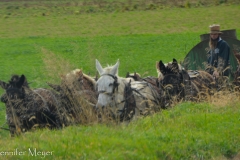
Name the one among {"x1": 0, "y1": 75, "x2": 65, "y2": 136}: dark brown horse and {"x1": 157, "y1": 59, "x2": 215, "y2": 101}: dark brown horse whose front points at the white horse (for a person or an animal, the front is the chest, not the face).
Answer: {"x1": 157, "y1": 59, "x2": 215, "y2": 101}: dark brown horse

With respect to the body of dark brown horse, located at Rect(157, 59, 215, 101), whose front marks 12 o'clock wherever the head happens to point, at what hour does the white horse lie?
The white horse is roughly at 12 o'clock from the dark brown horse.

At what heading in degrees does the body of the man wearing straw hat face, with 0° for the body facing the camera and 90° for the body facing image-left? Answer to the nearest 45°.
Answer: approximately 45°

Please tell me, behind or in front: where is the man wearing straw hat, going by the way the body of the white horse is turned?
behind

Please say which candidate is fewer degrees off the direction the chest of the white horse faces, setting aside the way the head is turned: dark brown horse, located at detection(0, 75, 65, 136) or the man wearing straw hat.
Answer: the dark brown horse

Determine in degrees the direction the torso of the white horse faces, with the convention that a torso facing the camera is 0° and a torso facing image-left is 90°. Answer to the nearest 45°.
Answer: approximately 45°

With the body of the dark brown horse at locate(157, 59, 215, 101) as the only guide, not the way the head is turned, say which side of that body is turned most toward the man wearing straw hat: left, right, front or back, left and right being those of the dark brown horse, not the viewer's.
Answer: back

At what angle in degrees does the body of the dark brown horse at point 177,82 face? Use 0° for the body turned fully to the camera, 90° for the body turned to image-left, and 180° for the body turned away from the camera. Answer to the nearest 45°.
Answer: approximately 45°

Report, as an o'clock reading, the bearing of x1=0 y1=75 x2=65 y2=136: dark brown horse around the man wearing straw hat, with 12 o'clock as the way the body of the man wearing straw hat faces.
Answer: The dark brown horse is roughly at 12 o'clock from the man wearing straw hat.

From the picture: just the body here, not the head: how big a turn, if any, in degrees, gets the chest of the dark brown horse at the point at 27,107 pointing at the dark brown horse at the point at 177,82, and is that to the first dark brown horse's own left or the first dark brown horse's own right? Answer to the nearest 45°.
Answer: approximately 135° to the first dark brown horse's own left
